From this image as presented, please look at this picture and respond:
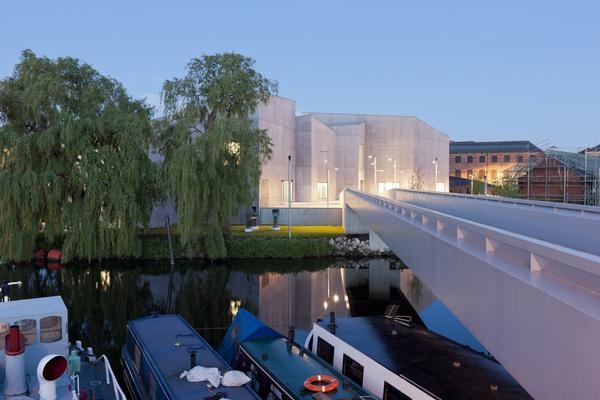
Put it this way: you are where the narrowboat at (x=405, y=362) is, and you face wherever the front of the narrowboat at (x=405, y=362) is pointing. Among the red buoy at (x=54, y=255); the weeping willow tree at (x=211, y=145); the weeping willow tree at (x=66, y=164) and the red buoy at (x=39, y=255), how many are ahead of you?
4

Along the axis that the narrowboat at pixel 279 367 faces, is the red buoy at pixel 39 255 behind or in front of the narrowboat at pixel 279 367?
in front

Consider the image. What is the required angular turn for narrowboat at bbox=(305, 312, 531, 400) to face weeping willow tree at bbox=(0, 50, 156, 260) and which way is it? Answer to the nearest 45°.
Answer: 0° — it already faces it

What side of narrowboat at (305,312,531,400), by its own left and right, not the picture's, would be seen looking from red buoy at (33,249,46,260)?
front

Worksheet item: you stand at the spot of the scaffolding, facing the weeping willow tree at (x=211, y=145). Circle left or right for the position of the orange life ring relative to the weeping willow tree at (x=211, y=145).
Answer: left

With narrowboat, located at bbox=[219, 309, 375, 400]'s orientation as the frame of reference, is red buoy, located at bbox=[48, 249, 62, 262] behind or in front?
in front

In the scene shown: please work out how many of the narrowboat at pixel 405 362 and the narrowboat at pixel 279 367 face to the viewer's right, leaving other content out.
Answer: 0

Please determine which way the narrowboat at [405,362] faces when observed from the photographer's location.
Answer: facing away from the viewer and to the left of the viewer

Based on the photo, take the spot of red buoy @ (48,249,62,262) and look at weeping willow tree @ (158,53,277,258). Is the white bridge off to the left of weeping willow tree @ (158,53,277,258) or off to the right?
right

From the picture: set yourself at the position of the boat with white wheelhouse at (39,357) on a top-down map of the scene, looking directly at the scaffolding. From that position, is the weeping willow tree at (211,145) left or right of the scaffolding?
left

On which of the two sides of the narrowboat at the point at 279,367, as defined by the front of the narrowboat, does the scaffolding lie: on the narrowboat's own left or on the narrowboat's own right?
on the narrowboat's own right

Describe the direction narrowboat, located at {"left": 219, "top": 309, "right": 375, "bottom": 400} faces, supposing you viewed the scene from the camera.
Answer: facing away from the viewer and to the left of the viewer

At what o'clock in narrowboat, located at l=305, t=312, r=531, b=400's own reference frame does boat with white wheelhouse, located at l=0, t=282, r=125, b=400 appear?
boat with white wheelhouse, located at l=0, t=282, r=125, b=400 is roughly at 10 o'clock from narrowboat, located at l=305, t=312, r=531, b=400.

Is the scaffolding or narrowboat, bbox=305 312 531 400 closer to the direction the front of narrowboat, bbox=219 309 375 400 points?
the scaffolding
